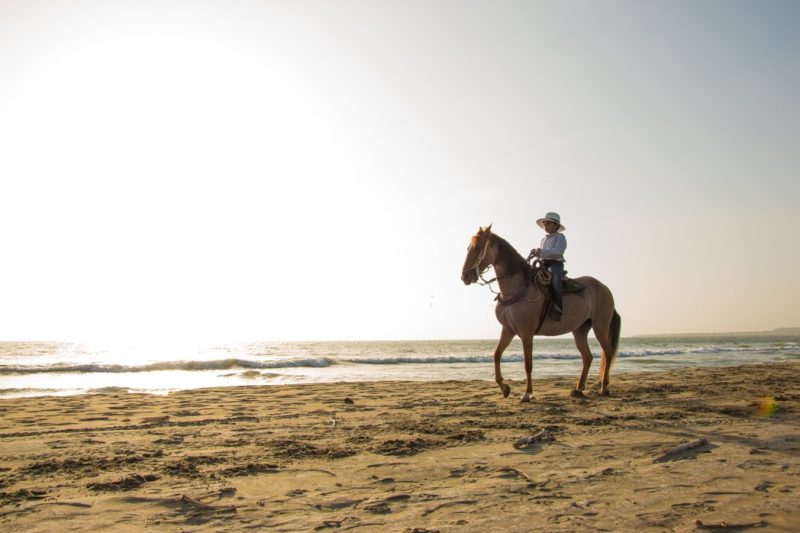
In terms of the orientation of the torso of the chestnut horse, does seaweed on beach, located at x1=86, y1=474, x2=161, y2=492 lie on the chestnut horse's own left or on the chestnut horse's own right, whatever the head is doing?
on the chestnut horse's own left

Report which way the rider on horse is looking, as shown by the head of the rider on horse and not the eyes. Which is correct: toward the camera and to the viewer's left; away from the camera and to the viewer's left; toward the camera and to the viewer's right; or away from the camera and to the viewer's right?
toward the camera and to the viewer's left

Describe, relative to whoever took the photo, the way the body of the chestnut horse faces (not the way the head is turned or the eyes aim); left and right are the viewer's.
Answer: facing to the left of the viewer
